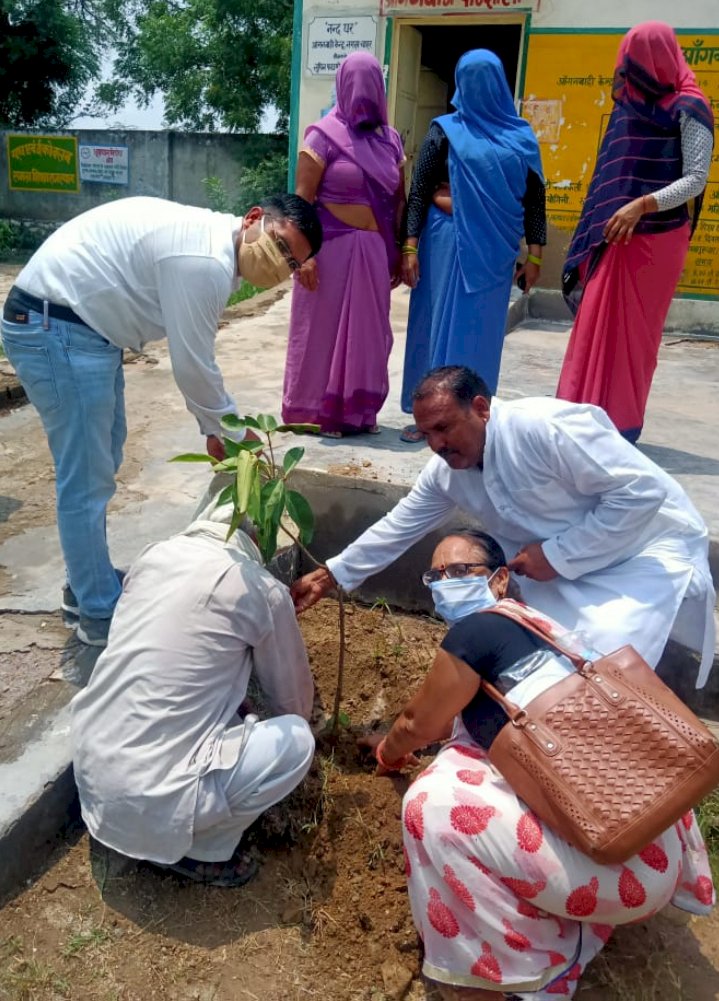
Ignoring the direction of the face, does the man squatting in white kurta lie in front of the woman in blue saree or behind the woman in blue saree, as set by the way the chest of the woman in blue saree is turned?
in front

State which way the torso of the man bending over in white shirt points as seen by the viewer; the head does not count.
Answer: to the viewer's right

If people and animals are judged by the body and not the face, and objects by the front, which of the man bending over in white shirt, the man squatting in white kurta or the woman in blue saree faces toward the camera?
the woman in blue saree

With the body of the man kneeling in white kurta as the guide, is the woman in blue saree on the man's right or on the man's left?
on the man's right

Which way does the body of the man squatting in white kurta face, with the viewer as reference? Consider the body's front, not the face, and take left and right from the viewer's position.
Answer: facing away from the viewer and to the right of the viewer

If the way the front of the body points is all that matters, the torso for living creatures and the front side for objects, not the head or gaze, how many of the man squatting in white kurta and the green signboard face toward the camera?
1

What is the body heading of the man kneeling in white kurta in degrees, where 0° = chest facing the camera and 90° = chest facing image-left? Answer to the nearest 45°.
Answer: approximately 45°

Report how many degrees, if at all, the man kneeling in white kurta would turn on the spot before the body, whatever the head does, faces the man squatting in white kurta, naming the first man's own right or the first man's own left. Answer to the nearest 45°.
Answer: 0° — they already face them

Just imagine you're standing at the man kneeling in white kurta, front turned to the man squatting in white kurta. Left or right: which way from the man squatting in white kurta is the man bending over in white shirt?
right

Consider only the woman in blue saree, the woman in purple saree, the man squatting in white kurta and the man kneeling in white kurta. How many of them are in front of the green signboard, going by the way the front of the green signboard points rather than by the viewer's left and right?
4

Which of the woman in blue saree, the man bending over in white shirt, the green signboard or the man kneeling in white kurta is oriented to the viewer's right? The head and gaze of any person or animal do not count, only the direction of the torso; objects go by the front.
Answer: the man bending over in white shirt

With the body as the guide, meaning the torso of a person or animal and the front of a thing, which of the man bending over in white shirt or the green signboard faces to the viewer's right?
the man bending over in white shirt

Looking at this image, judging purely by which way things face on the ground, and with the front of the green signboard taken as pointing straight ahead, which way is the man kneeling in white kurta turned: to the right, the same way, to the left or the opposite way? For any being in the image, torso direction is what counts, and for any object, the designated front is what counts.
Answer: to the right

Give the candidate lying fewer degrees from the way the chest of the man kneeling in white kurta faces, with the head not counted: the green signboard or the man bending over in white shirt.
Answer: the man bending over in white shirt

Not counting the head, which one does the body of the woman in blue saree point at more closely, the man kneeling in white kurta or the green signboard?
the man kneeling in white kurta

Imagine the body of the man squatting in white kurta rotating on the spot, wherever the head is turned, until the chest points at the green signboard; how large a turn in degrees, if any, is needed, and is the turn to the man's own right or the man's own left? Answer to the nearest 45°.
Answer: approximately 45° to the man's own left

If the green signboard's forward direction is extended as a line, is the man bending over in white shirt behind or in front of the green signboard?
in front

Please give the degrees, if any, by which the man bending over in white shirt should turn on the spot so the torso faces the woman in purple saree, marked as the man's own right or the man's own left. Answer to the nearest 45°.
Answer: approximately 45° to the man's own left
